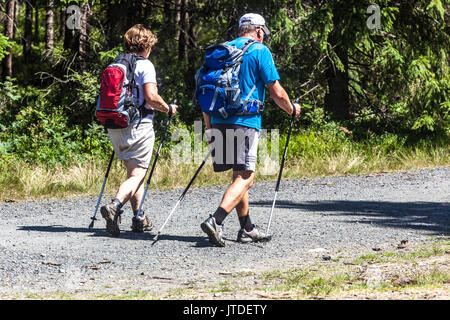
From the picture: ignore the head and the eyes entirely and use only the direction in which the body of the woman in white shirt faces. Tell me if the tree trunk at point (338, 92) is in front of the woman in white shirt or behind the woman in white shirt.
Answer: in front

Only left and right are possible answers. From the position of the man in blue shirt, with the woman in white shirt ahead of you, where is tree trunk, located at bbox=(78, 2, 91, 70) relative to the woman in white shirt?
right

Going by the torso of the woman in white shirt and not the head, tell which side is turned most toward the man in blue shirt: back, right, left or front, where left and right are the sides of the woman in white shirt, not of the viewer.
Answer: right

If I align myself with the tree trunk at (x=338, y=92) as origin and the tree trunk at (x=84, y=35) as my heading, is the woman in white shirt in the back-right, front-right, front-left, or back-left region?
front-left

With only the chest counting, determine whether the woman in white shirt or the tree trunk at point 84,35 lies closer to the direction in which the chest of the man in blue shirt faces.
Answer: the tree trunk

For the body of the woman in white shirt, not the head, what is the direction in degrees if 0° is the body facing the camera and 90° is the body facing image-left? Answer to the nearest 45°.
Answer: approximately 225°

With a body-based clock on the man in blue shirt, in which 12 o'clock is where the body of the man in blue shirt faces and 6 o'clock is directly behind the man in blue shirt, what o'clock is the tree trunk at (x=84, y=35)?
The tree trunk is roughly at 10 o'clock from the man in blue shirt.

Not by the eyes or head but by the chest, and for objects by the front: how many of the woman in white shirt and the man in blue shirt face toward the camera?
0

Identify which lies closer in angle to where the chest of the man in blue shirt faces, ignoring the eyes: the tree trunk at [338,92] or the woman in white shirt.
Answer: the tree trunk

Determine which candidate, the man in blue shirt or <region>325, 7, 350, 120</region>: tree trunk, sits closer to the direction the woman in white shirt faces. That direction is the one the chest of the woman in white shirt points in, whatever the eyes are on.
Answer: the tree trunk

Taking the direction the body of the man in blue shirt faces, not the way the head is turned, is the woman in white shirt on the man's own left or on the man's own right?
on the man's own left

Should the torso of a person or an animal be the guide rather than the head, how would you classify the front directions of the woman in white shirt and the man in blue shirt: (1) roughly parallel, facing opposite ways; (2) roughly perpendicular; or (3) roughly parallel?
roughly parallel

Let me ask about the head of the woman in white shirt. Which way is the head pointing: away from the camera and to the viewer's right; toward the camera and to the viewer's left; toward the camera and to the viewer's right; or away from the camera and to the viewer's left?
away from the camera and to the viewer's right
